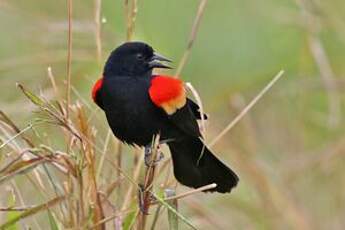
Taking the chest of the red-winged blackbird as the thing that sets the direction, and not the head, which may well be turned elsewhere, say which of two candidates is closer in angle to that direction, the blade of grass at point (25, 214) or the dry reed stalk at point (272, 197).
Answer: the blade of grass

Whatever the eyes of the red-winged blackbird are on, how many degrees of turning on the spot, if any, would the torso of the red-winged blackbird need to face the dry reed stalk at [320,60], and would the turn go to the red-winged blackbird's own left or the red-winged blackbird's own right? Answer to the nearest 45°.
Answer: approximately 180°

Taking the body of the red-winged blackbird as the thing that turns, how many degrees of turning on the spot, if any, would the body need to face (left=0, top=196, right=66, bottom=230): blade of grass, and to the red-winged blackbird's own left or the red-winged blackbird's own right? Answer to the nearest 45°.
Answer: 0° — it already faces it

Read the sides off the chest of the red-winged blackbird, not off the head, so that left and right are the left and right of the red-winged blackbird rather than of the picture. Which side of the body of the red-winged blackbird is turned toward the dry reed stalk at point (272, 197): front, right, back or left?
back

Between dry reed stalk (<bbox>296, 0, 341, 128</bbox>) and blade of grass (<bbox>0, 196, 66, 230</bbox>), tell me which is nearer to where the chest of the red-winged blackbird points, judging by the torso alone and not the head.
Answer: the blade of grass

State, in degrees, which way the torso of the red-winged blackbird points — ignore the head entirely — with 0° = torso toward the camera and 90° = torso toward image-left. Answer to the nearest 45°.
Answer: approximately 45°
